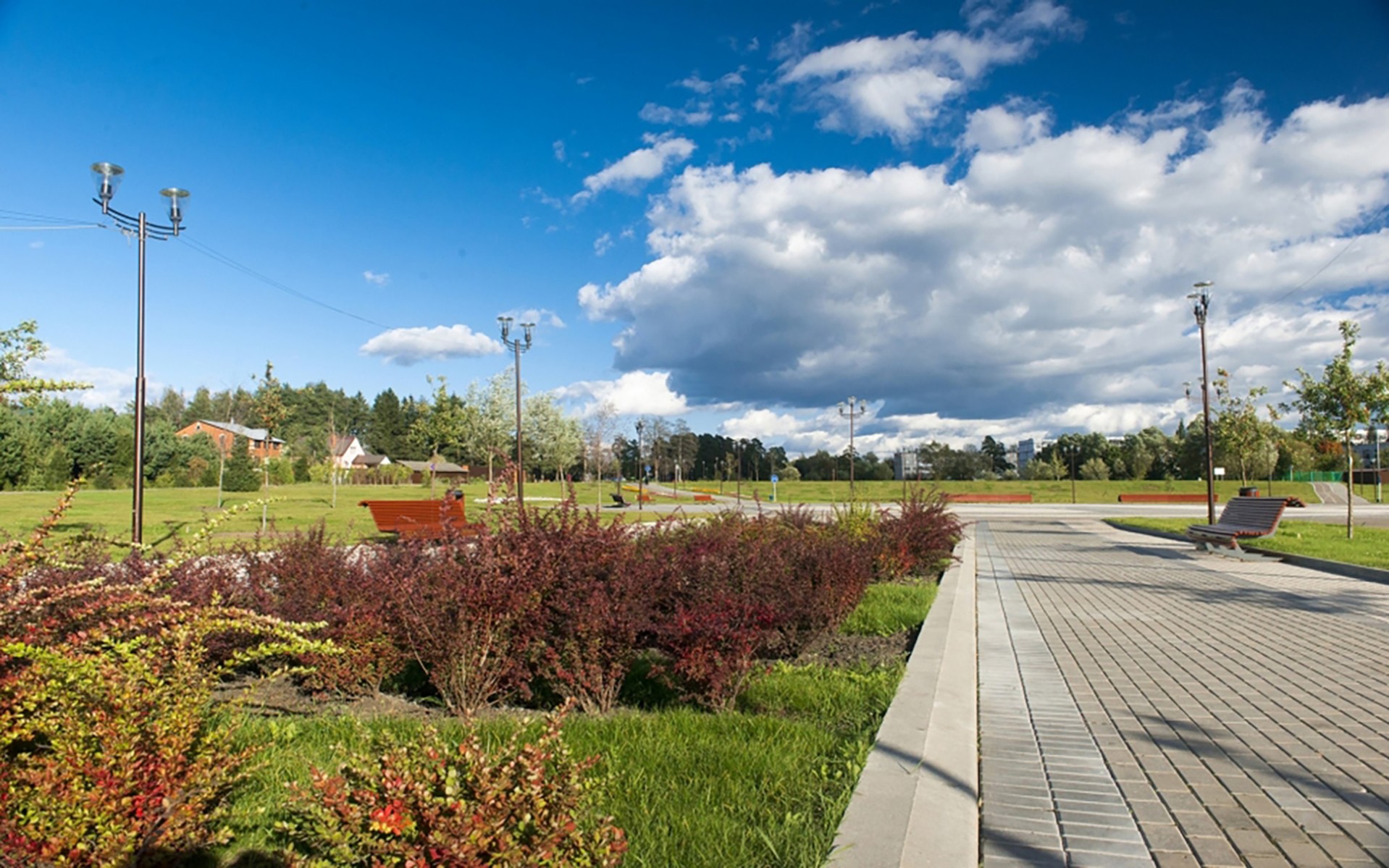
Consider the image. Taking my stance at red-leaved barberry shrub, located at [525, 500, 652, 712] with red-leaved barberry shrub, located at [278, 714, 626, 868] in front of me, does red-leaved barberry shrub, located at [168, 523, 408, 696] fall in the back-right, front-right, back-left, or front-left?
back-right

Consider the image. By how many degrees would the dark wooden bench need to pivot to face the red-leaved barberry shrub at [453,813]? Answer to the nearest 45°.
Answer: approximately 45° to its left

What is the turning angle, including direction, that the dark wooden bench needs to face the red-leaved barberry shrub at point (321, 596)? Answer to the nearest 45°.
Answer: approximately 45° to its left

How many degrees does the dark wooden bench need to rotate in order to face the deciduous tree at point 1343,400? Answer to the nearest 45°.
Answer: approximately 180°

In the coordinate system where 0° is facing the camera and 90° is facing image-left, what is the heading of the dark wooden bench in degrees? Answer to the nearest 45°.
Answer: approximately 45°

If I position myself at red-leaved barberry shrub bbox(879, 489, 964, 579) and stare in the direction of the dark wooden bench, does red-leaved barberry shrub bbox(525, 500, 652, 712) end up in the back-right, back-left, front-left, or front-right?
back-right

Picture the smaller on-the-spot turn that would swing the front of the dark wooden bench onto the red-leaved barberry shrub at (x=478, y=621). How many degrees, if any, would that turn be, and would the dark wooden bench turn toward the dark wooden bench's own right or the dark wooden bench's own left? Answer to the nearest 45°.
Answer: approximately 45° to the dark wooden bench's own left

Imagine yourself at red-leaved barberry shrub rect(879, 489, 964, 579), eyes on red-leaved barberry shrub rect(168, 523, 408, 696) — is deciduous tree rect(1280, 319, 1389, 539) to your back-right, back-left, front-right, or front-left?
back-left

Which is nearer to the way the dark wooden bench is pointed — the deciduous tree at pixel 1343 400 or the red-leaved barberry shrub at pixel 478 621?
the red-leaved barberry shrub

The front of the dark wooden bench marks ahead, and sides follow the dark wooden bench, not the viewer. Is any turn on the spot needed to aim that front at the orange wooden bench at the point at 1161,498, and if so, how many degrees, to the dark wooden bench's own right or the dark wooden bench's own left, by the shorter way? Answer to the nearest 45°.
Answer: approximately 135° to the dark wooden bench's own right

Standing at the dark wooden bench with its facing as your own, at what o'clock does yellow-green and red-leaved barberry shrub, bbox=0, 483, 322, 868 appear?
The yellow-green and red-leaved barberry shrub is roughly at 11 o'clock from the dark wooden bench.

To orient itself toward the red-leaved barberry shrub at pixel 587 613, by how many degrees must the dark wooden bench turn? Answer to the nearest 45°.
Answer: approximately 45° to its left
